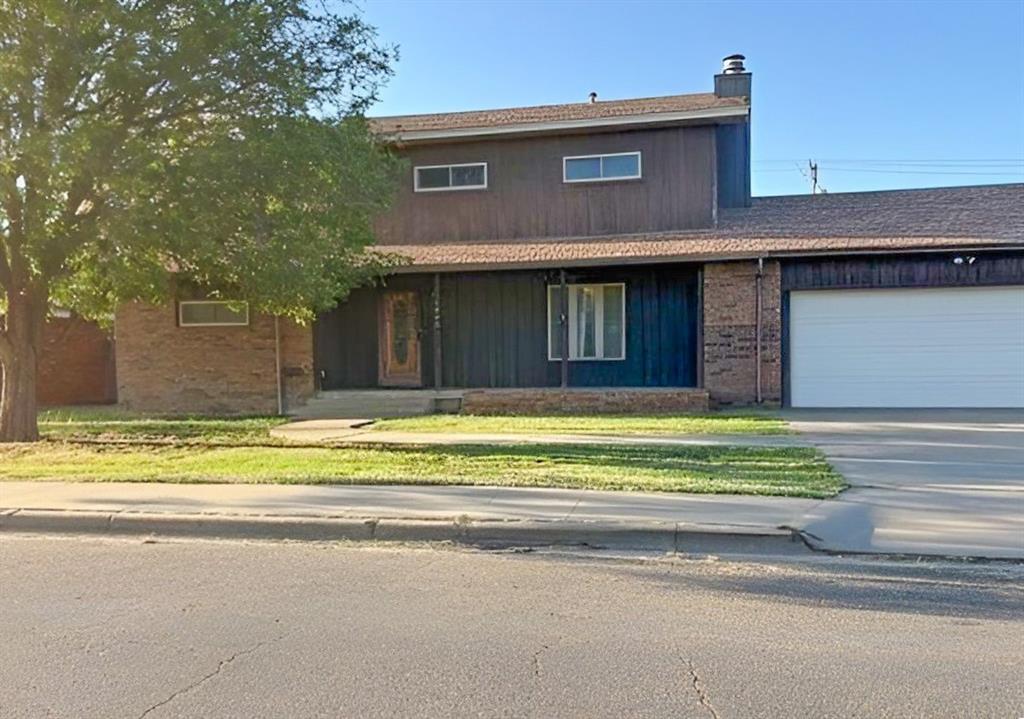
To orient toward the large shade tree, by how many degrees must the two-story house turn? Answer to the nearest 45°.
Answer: approximately 45° to its right

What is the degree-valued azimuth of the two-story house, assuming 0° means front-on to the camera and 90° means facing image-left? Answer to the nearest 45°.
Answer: approximately 0°
